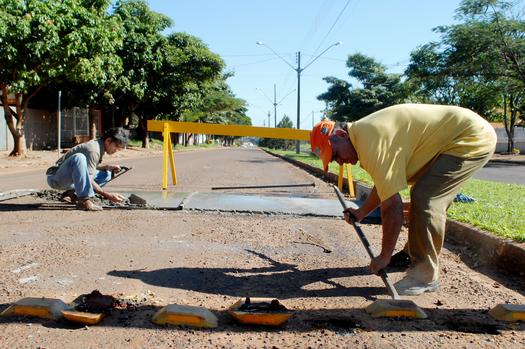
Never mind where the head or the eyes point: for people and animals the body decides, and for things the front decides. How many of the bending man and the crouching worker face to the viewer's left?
1

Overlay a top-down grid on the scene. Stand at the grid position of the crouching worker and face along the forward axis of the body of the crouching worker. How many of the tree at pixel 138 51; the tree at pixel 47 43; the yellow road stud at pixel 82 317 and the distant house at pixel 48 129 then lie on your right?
1

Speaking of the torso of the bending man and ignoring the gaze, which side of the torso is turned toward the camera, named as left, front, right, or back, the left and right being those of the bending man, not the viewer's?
left

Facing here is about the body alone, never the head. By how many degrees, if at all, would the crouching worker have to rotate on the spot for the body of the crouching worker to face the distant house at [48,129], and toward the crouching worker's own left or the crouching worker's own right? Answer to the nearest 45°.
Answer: approximately 90° to the crouching worker's own left

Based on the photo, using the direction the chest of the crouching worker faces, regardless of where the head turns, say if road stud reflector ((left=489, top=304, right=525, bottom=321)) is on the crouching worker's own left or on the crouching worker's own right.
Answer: on the crouching worker's own right

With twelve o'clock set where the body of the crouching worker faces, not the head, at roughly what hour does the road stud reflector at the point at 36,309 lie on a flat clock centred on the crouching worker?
The road stud reflector is roughly at 3 o'clock from the crouching worker.

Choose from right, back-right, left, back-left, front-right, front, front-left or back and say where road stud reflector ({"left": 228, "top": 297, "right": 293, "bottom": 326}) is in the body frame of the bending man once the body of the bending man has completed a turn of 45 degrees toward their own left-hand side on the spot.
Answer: front

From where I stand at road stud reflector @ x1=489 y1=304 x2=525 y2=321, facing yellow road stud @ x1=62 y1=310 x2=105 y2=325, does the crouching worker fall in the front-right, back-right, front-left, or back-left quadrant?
front-right

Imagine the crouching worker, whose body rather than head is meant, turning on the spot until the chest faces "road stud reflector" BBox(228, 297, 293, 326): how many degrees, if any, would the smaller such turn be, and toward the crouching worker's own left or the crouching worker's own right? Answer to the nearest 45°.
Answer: approximately 90° to the crouching worker's own right

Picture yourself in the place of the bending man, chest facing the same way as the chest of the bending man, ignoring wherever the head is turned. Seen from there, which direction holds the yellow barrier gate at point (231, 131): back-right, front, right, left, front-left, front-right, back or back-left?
front-right

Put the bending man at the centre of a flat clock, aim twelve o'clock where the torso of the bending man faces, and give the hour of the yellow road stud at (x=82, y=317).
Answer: The yellow road stud is roughly at 11 o'clock from the bending man.

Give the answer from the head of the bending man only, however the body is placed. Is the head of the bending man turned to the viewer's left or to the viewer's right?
to the viewer's left

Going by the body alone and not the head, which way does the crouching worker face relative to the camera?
to the viewer's right

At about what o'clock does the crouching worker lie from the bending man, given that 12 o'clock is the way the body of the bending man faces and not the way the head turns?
The crouching worker is roughly at 1 o'clock from the bending man.

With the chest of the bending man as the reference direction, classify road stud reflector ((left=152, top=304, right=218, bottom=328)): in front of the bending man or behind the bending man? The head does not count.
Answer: in front

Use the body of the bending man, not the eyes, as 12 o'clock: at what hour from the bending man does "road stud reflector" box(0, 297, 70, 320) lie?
The road stud reflector is roughly at 11 o'clock from the bending man.
